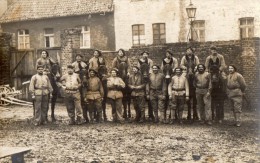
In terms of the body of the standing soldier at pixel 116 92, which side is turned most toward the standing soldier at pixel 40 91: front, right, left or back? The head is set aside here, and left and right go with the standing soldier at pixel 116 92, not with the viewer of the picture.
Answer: right

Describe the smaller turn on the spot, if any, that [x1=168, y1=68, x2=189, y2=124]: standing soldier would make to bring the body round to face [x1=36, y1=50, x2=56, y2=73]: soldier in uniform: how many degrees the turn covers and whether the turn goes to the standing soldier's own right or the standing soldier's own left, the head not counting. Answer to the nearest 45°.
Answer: approximately 90° to the standing soldier's own right

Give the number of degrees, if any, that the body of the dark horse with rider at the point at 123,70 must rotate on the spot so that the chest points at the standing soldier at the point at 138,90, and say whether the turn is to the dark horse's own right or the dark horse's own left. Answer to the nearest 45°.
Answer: approximately 45° to the dark horse's own left

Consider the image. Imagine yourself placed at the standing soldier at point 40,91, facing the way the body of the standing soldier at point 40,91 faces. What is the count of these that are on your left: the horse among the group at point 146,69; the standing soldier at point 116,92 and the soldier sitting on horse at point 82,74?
3
